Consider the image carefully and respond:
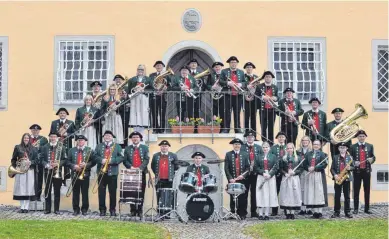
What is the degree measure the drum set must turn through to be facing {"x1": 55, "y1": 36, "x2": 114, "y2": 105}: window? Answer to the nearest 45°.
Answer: approximately 135° to its right

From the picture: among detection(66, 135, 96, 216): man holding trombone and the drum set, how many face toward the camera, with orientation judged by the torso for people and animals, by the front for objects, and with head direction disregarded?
2

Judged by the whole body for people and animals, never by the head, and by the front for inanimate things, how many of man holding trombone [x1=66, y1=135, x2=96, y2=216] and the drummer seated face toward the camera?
2

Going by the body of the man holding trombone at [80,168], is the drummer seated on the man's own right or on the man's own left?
on the man's own left

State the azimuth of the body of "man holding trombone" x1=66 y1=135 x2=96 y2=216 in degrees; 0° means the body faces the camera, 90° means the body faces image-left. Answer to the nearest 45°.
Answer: approximately 0°
